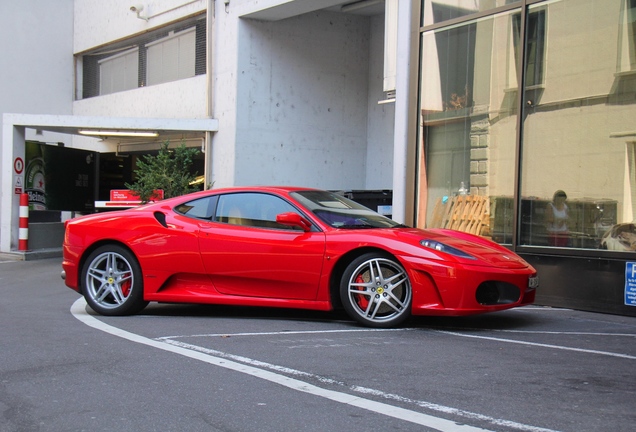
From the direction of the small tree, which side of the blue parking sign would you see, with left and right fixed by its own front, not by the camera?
right

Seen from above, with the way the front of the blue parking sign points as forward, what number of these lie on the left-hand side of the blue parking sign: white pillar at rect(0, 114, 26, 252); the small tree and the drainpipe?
0

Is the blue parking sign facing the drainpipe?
no

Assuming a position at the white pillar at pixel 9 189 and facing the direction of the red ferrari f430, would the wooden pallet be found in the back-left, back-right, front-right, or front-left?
front-left

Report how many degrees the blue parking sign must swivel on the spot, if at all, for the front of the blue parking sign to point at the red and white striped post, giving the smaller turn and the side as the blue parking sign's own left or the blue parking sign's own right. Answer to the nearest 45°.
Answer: approximately 90° to the blue parking sign's own right

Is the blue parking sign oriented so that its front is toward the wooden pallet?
no

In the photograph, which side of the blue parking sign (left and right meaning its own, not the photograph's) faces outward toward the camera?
front

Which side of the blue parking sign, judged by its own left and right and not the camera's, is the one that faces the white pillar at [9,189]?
right

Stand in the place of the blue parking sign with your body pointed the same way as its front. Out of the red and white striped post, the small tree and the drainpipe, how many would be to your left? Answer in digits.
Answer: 0

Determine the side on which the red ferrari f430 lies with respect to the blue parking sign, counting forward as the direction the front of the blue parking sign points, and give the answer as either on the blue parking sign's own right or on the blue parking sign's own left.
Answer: on the blue parking sign's own right

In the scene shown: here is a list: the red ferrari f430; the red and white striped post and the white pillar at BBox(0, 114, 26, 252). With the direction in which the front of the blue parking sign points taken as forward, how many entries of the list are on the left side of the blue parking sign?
0

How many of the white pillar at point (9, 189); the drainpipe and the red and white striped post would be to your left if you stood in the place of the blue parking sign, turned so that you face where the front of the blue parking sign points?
0

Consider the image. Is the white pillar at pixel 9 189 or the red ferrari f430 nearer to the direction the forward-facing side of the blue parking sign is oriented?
the red ferrari f430
